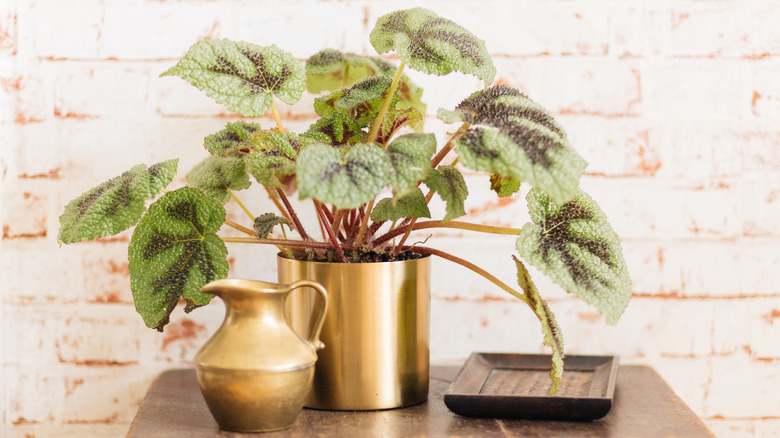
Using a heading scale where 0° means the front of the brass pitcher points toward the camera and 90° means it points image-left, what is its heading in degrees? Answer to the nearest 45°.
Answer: approximately 90°
